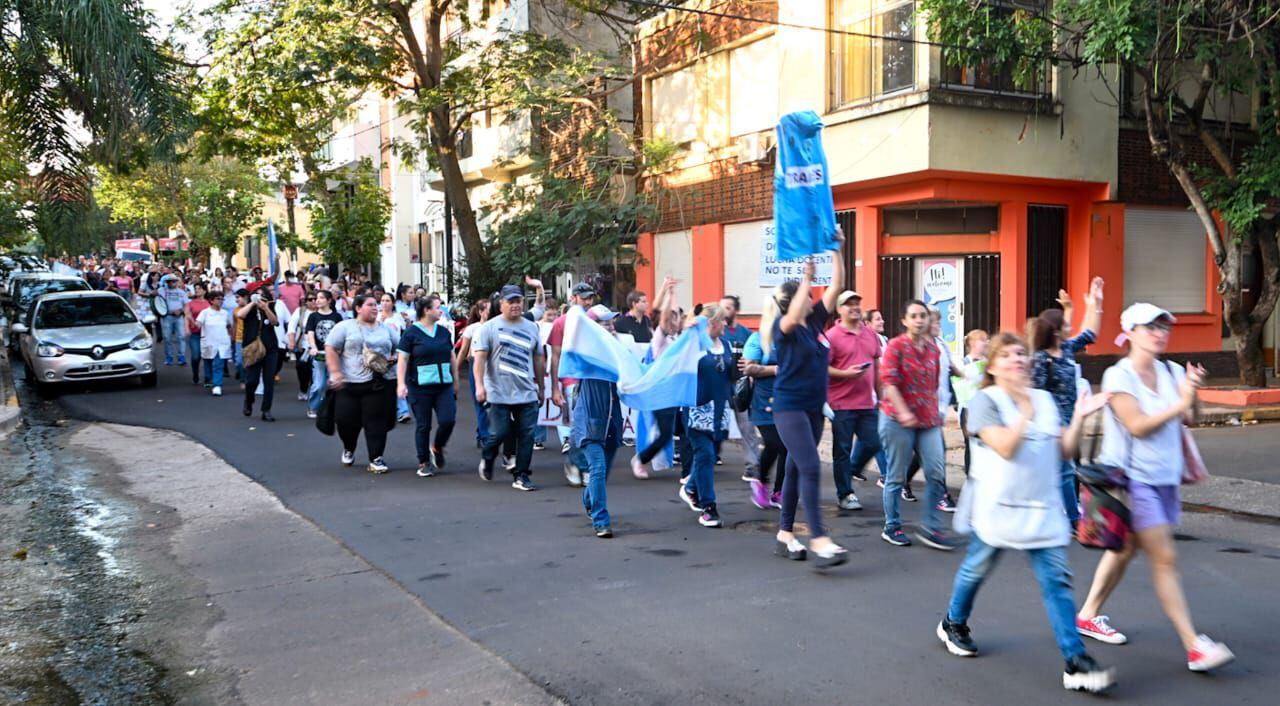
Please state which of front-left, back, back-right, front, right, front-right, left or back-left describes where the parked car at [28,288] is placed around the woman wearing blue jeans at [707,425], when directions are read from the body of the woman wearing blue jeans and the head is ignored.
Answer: back

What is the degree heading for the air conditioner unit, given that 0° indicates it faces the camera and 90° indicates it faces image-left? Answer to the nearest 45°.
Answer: approximately 45°

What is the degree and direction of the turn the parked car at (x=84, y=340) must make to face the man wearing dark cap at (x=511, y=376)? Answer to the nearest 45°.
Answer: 0° — it already faces them

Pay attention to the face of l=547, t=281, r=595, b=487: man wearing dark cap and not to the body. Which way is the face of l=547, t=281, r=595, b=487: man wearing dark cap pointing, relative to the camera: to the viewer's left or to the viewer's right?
to the viewer's right
